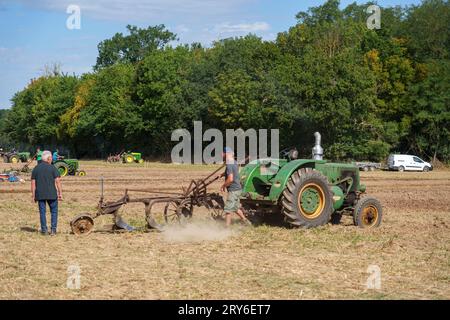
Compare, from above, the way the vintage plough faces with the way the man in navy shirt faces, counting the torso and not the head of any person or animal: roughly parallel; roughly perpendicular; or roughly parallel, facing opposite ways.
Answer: roughly perpendicular

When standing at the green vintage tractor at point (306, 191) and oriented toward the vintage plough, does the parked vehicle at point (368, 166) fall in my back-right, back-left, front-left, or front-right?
back-right

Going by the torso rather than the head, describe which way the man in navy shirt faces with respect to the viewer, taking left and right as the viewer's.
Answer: facing away from the viewer

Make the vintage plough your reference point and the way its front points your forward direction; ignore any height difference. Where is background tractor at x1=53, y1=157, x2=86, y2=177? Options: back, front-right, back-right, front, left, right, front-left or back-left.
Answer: left

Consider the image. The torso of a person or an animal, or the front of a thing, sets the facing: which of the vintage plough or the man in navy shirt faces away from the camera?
the man in navy shirt

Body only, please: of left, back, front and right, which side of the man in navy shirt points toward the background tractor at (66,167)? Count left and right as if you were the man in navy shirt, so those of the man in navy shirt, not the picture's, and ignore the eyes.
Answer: front

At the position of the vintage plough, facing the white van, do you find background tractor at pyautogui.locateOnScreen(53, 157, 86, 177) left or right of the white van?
left

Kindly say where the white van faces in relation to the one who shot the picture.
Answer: facing to the right of the viewer

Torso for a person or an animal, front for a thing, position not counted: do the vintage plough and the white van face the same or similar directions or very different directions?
same or similar directions

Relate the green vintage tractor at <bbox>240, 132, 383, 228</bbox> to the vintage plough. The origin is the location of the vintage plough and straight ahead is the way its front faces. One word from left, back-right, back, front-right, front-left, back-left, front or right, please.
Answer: front

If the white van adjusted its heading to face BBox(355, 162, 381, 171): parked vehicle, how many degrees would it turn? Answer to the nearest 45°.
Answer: approximately 135° to its right

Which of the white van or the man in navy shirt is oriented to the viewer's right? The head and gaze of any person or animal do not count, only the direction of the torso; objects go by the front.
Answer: the white van

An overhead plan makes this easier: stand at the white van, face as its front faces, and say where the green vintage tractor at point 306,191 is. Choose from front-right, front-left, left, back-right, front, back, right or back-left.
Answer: right

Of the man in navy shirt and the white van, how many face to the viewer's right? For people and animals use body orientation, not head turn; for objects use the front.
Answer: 1

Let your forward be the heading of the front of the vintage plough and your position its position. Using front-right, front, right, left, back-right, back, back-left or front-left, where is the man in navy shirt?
back

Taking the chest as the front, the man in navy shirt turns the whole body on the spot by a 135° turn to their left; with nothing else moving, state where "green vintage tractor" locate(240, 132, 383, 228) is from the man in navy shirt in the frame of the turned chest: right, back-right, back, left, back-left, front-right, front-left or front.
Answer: back-left

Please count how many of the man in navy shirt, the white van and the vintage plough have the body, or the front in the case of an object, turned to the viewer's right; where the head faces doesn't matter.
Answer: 2

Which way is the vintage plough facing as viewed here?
to the viewer's right
